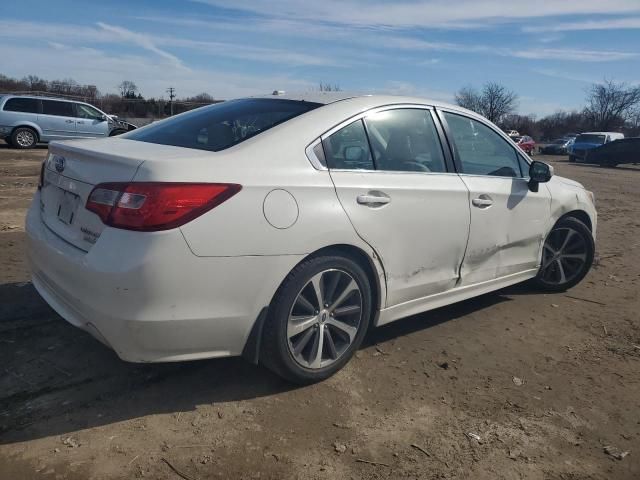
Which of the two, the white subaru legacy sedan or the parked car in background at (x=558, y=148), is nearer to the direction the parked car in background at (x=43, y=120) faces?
the parked car in background

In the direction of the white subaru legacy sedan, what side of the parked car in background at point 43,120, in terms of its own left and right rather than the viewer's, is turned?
right

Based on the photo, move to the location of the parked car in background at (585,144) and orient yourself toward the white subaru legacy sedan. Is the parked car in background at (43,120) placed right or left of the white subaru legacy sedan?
right

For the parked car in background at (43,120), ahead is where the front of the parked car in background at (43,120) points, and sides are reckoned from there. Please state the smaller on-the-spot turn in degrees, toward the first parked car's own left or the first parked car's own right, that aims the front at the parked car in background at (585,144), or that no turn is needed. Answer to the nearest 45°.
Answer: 0° — it already faces it

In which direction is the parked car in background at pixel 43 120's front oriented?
to the viewer's right

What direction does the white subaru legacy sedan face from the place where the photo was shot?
facing away from the viewer and to the right of the viewer
